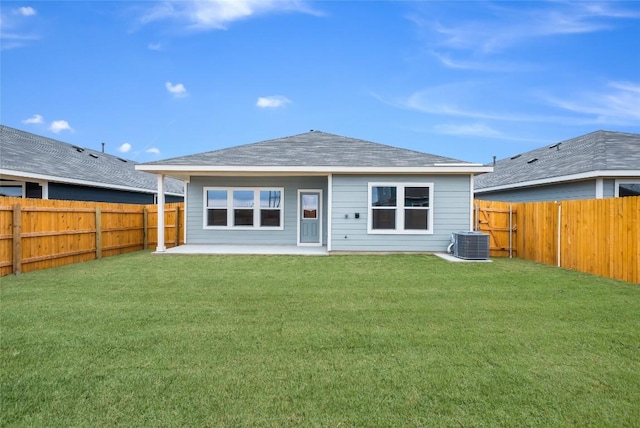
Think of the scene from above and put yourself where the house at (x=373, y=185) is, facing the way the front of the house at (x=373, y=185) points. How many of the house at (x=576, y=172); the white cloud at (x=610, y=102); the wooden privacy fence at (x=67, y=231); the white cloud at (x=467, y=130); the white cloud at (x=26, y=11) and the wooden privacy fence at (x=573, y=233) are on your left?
2

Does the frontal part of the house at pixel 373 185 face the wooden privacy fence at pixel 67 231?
no

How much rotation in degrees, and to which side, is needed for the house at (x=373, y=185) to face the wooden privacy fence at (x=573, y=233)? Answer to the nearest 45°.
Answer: approximately 135° to its right

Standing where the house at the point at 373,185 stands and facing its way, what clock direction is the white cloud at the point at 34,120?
The white cloud is roughly at 10 o'clock from the house.

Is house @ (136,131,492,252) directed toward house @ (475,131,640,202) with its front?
no

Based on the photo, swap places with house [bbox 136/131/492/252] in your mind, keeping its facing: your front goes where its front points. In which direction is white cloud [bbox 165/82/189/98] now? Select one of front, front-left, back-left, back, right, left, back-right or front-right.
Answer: front-left

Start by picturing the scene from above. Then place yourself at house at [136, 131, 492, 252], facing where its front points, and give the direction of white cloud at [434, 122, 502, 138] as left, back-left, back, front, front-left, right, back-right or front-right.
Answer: front-right

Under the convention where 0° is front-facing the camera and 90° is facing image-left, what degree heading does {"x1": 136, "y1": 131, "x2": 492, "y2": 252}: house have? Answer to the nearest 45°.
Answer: approximately 180°

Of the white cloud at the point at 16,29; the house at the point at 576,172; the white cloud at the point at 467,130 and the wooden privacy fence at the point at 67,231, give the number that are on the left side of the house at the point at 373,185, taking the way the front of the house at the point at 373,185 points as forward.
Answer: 2

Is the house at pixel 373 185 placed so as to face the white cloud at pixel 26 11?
no

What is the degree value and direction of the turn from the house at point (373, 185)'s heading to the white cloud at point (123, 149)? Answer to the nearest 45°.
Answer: approximately 45° to its left

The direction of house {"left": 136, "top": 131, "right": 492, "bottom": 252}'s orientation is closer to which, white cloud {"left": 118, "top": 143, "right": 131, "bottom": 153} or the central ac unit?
the white cloud

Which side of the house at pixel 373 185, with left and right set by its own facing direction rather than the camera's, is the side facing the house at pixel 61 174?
left
